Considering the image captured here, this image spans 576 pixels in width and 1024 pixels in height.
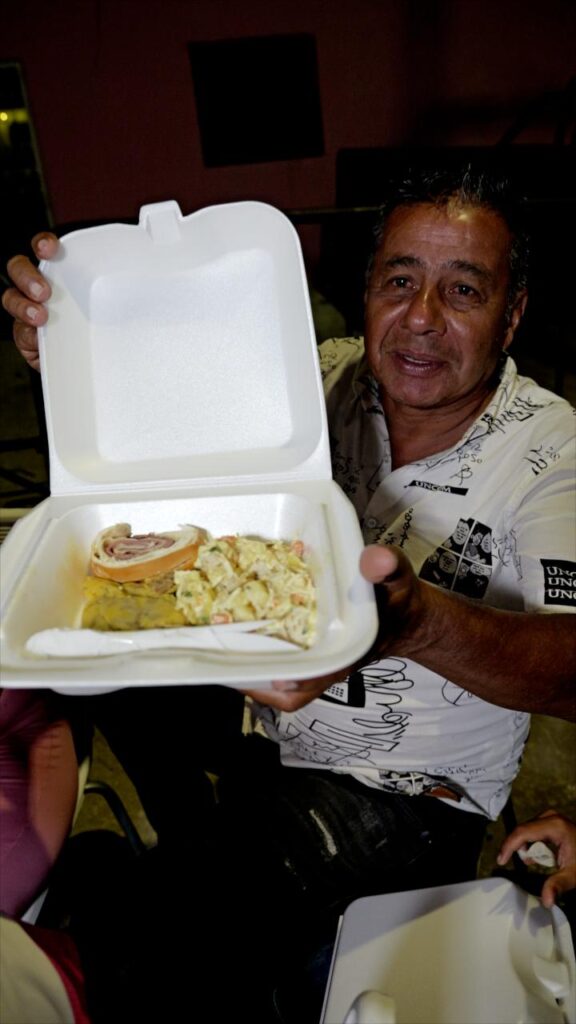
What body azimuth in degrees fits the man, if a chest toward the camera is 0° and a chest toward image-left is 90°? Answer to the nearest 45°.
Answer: approximately 45°
